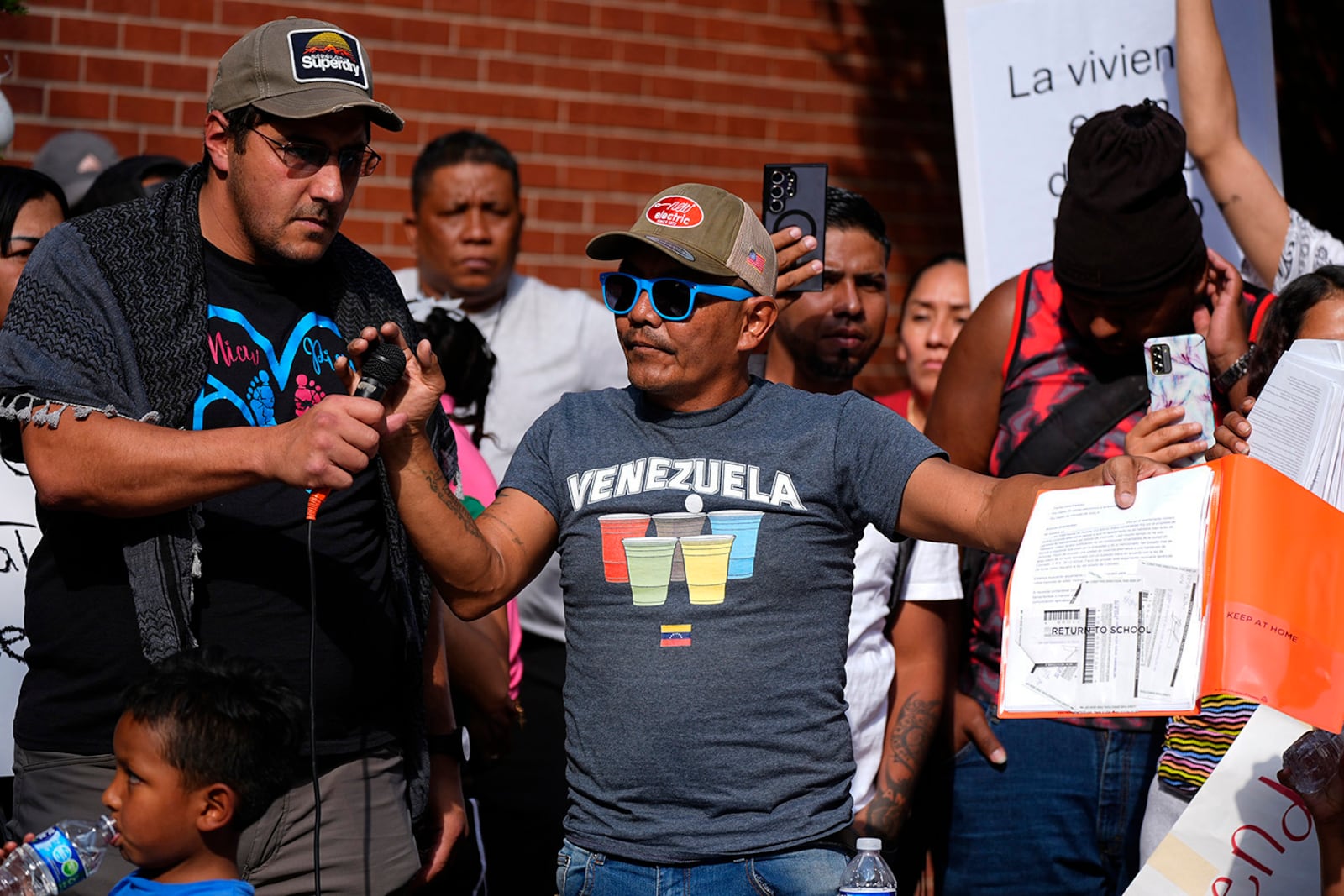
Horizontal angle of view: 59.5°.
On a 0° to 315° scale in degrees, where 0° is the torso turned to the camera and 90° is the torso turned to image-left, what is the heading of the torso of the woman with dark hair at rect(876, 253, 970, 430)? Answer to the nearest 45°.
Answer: approximately 0°

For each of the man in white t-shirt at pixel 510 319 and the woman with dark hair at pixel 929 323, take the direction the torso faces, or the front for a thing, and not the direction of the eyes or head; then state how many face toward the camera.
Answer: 2

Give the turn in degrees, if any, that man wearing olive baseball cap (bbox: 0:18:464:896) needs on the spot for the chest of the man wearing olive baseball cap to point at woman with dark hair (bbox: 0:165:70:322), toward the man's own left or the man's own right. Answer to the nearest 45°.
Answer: approximately 180°

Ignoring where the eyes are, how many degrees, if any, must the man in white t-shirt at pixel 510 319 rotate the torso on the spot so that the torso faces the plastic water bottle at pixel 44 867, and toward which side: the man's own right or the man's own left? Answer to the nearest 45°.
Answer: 0° — they already face it

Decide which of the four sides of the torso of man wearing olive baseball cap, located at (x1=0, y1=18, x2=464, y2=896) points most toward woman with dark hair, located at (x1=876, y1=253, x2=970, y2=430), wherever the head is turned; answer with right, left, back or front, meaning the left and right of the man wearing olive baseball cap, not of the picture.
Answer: left

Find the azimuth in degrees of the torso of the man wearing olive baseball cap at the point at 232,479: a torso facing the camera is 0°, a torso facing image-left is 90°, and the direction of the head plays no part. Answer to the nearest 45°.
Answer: approximately 315°

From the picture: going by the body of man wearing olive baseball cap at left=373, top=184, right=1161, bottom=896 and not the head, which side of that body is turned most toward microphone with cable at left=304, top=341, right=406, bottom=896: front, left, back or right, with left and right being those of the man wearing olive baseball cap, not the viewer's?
right
